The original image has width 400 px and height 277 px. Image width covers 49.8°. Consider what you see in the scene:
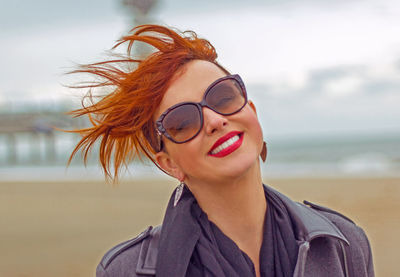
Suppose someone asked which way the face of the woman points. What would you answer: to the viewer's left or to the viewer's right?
to the viewer's right

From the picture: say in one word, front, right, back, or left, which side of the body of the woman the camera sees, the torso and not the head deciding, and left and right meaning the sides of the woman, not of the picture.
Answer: front
